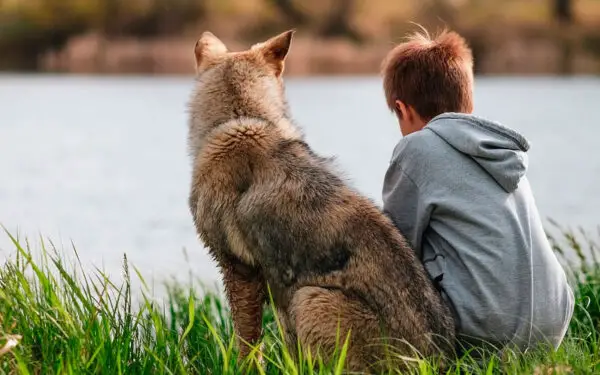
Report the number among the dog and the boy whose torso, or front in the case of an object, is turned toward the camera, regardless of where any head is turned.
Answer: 0

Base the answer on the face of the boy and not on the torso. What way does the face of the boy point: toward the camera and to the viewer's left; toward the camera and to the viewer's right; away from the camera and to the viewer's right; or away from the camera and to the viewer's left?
away from the camera and to the viewer's left

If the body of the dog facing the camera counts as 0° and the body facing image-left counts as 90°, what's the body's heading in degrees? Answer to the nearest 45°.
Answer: approximately 135°

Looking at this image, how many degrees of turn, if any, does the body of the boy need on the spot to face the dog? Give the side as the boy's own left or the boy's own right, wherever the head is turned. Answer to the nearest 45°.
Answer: approximately 45° to the boy's own left

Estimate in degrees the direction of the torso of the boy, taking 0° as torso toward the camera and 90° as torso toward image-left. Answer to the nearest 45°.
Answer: approximately 135°

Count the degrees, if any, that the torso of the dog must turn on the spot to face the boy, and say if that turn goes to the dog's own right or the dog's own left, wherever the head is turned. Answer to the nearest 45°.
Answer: approximately 135° to the dog's own right
